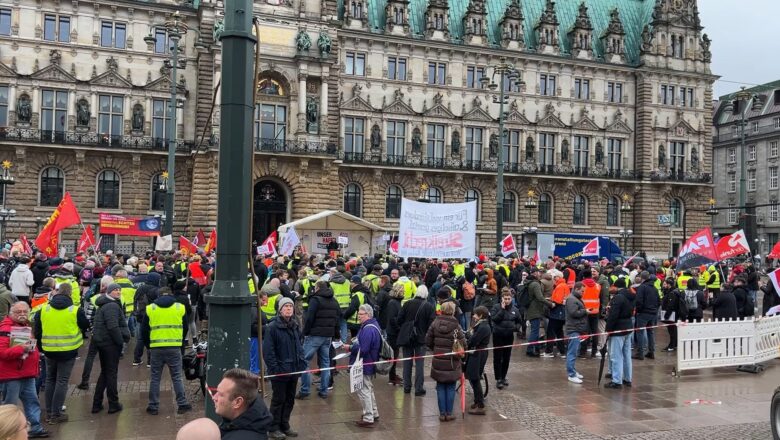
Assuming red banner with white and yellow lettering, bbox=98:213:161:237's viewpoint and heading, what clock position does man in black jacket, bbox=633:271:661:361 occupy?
The man in black jacket is roughly at 11 o'clock from the red banner with white and yellow lettering.

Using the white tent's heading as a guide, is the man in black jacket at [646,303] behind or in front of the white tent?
in front

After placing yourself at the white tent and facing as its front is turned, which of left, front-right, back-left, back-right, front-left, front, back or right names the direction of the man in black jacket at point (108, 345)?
front

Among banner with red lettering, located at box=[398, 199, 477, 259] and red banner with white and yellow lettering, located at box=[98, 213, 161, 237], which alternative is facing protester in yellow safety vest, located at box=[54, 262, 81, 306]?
red banner with white and yellow lettering, located at box=[98, 213, 161, 237]

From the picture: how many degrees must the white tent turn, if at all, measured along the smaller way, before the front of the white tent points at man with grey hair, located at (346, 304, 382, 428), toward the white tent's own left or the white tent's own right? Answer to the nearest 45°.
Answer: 0° — it already faces them

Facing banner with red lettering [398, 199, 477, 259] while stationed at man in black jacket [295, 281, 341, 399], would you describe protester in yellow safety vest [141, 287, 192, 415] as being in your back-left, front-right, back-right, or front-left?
back-left

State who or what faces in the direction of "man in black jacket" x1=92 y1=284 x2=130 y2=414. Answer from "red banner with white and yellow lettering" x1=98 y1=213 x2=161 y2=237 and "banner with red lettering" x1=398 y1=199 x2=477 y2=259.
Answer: "red banner with white and yellow lettering" x1=98 y1=213 x2=161 y2=237

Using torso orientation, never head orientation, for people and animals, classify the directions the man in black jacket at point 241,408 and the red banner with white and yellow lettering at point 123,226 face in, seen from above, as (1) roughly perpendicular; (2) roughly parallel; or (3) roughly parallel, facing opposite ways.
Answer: roughly perpendicular

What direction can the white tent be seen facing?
toward the camera

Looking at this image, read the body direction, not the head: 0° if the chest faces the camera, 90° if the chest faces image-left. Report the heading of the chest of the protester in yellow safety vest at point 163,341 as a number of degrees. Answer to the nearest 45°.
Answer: approximately 180°

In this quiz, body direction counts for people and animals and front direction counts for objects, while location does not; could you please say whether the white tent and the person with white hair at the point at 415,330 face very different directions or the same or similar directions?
very different directions
